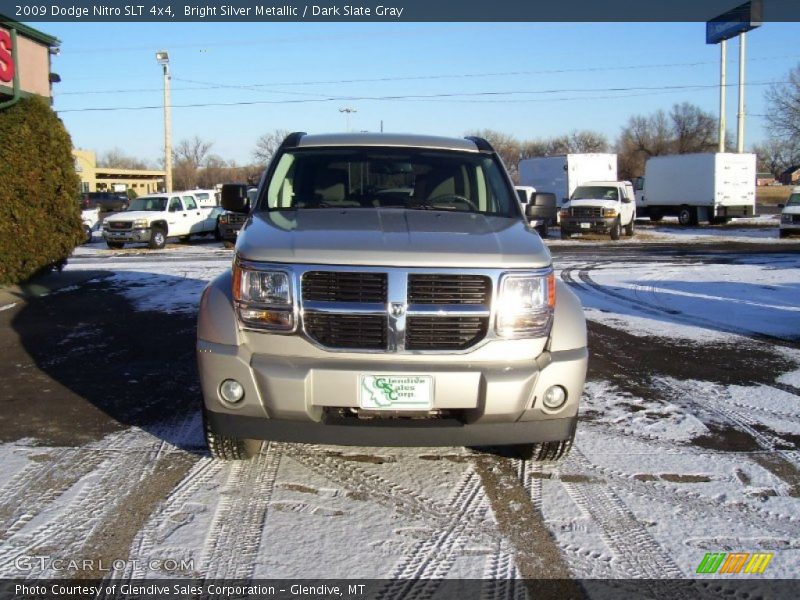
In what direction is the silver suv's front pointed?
toward the camera

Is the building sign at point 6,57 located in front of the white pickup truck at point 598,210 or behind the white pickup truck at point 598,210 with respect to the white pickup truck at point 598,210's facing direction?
in front

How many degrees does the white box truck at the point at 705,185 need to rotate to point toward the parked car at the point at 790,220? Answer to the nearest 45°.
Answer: approximately 135° to its left

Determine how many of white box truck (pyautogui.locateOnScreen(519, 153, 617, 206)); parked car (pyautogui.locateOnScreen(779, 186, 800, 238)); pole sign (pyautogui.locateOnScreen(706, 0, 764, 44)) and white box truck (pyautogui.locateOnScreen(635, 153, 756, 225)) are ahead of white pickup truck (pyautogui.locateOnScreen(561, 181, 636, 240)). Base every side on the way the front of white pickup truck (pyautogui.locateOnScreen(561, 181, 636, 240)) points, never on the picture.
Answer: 0

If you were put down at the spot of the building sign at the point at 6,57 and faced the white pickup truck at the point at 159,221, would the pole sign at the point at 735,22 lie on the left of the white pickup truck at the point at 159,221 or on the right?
right

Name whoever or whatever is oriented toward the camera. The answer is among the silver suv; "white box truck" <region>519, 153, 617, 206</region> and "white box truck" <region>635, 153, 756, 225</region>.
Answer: the silver suv

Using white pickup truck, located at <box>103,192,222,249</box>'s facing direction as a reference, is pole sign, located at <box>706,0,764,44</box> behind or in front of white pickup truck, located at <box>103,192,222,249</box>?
behind

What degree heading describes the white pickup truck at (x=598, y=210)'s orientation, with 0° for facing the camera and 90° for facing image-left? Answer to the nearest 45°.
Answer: approximately 45°

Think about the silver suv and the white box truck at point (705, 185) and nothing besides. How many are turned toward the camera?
1

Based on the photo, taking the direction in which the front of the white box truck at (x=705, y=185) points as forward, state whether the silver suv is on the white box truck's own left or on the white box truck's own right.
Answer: on the white box truck's own left

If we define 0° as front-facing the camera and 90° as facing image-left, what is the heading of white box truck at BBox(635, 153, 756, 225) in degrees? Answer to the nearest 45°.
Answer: approximately 135°
